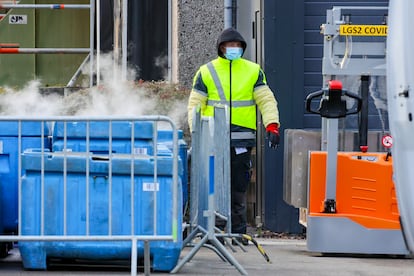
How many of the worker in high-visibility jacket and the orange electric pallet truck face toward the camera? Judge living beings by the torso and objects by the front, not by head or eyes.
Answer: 1

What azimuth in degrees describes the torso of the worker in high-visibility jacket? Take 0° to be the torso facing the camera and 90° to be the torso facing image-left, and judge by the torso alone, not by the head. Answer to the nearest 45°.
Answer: approximately 0°

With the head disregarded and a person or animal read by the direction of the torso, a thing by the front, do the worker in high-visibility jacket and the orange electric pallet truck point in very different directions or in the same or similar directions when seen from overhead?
very different directions

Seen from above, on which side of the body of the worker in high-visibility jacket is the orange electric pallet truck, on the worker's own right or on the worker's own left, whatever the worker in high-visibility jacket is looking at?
on the worker's own left

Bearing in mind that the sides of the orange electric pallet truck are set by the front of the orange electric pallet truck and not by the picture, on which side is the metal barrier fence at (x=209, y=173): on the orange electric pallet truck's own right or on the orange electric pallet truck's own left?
on the orange electric pallet truck's own left
